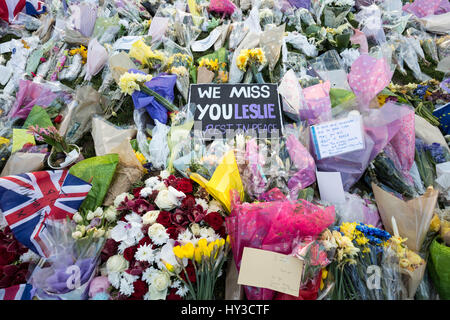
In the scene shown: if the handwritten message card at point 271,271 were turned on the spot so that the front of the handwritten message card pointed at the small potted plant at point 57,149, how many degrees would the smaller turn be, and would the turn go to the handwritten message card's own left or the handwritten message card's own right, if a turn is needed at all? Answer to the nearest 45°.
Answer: approximately 135° to the handwritten message card's own right

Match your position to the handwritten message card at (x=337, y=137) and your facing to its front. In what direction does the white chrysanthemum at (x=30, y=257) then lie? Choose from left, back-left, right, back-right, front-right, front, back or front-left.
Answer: front-right

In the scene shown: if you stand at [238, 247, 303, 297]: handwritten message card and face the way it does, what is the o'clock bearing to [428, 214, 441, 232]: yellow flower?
The yellow flower is roughly at 8 o'clock from the handwritten message card.

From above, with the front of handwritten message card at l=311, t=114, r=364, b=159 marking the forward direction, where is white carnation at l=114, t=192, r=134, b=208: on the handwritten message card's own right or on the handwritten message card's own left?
on the handwritten message card's own right

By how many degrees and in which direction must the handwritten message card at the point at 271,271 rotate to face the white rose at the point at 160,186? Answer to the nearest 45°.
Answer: approximately 135° to its right

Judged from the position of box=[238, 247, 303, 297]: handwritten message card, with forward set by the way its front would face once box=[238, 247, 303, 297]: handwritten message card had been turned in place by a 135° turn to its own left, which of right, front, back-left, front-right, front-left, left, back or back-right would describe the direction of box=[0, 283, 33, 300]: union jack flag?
back-left

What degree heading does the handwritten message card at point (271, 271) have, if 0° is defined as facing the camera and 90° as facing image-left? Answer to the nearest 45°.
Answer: approximately 0°

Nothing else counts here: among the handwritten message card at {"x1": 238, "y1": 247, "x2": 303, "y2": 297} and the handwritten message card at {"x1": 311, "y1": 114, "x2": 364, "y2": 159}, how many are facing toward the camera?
2

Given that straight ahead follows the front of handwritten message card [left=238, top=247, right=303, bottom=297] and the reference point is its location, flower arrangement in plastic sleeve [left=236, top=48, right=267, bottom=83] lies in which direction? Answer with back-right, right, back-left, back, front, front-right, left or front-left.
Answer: back

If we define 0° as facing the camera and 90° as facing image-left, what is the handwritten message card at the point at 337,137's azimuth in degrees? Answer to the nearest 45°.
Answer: approximately 0°
